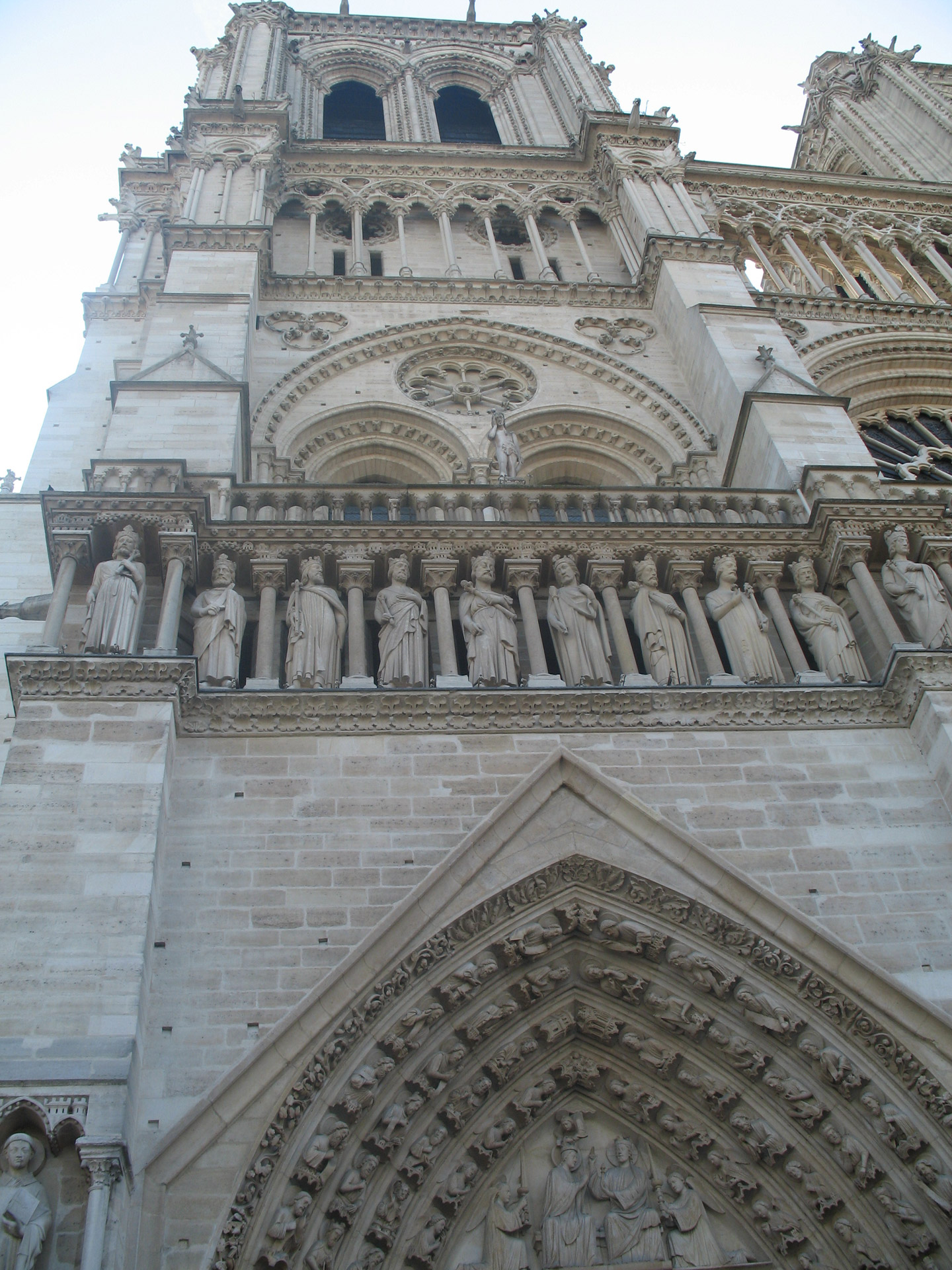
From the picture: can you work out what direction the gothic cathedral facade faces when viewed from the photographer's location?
facing the viewer
